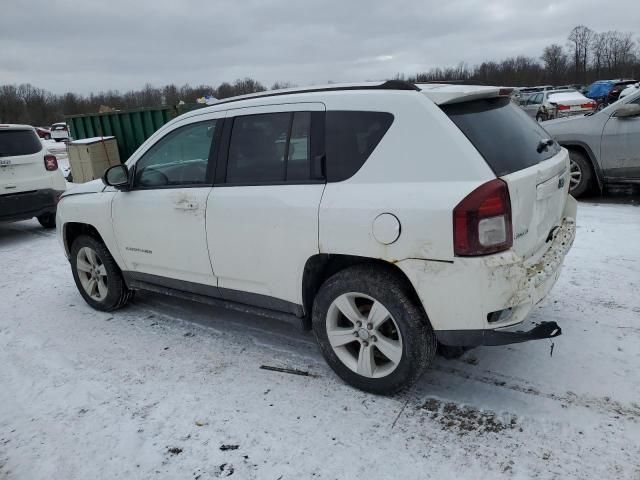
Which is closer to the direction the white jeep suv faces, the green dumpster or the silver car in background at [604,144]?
the green dumpster

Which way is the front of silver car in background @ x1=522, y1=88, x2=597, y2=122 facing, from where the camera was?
facing away from the viewer and to the left of the viewer

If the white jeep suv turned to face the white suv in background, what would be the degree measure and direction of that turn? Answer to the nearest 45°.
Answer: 0° — it already faces it

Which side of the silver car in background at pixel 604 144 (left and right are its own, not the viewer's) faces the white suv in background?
front

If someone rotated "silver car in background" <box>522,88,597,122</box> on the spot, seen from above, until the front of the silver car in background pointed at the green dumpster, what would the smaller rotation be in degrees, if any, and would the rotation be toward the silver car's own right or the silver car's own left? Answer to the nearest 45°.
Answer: approximately 90° to the silver car's own left

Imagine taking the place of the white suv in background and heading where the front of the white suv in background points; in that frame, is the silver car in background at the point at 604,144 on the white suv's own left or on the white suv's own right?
on the white suv's own right

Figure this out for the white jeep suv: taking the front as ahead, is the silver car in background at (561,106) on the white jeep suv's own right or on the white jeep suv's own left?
on the white jeep suv's own right

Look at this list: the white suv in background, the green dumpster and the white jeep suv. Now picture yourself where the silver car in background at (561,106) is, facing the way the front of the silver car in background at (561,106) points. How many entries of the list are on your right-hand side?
0

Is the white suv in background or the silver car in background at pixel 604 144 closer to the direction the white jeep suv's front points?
the white suv in background

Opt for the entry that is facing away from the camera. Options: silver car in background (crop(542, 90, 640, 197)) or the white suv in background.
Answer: the white suv in background

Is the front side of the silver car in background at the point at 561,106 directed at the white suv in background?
no

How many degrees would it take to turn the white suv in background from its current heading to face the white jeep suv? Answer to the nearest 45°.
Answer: approximately 180°

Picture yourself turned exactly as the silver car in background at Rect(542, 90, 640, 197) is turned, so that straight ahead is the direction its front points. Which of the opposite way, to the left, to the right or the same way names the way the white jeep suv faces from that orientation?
the same way

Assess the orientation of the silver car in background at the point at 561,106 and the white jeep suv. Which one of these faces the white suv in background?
the white jeep suv

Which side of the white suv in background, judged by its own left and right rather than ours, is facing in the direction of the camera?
back

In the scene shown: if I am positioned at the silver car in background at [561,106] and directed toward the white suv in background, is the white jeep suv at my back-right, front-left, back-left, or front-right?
front-left

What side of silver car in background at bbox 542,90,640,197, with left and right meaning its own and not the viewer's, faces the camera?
left
